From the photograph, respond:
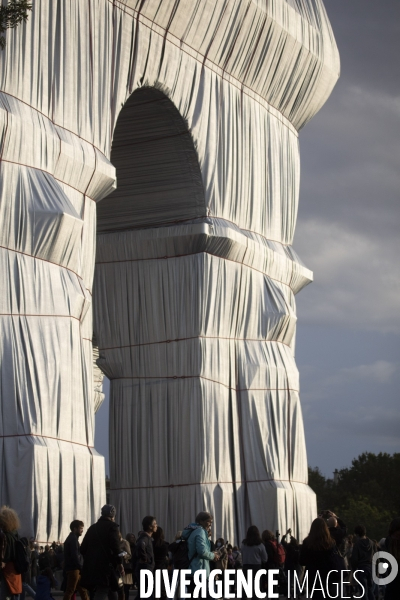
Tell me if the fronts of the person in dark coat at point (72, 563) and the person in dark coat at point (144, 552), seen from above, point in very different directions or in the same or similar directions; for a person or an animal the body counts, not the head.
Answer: same or similar directions

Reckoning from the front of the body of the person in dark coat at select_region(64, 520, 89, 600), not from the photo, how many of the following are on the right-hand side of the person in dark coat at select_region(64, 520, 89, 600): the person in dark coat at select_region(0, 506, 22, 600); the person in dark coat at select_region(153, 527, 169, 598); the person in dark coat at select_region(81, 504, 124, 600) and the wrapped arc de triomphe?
2

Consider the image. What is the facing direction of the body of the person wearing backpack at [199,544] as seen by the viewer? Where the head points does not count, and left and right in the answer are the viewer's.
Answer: facing to the right of the viewer

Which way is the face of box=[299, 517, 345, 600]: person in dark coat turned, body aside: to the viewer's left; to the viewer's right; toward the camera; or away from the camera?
away from the camera

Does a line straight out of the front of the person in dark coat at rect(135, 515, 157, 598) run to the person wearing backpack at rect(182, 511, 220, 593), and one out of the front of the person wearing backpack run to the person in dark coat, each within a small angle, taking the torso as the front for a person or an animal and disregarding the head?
no

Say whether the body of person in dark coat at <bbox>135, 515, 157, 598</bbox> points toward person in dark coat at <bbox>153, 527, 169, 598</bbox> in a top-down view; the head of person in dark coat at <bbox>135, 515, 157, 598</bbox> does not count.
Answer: no

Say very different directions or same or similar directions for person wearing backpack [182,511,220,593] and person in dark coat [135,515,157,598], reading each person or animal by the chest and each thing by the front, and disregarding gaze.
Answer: same or similar directions

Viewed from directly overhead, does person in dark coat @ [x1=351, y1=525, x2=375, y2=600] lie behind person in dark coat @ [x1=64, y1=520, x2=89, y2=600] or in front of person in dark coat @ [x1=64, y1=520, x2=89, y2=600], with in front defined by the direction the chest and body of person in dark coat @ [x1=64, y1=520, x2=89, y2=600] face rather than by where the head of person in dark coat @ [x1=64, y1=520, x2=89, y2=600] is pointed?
in front

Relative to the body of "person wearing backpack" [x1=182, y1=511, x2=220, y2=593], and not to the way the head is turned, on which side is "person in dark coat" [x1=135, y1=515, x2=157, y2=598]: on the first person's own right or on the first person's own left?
on the first person's own left

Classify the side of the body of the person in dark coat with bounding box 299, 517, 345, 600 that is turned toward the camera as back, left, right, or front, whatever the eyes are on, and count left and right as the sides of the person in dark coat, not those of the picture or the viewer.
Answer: back

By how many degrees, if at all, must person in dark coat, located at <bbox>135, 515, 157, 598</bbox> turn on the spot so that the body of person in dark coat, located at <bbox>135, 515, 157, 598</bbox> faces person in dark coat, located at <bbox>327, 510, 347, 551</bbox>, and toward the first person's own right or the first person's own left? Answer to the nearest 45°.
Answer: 0° — they already face them
